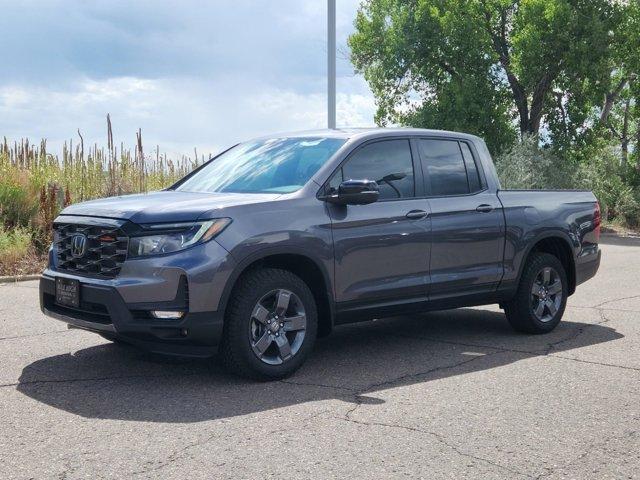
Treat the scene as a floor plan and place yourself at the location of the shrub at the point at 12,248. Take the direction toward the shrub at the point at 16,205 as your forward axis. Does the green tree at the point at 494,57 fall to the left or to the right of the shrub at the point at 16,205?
right

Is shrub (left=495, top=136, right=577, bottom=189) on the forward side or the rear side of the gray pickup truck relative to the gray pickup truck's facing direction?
on the rear side

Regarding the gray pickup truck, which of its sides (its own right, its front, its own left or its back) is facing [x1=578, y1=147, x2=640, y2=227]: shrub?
back

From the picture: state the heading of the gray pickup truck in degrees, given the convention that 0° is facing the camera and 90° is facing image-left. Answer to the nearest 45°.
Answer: approximately 45°
